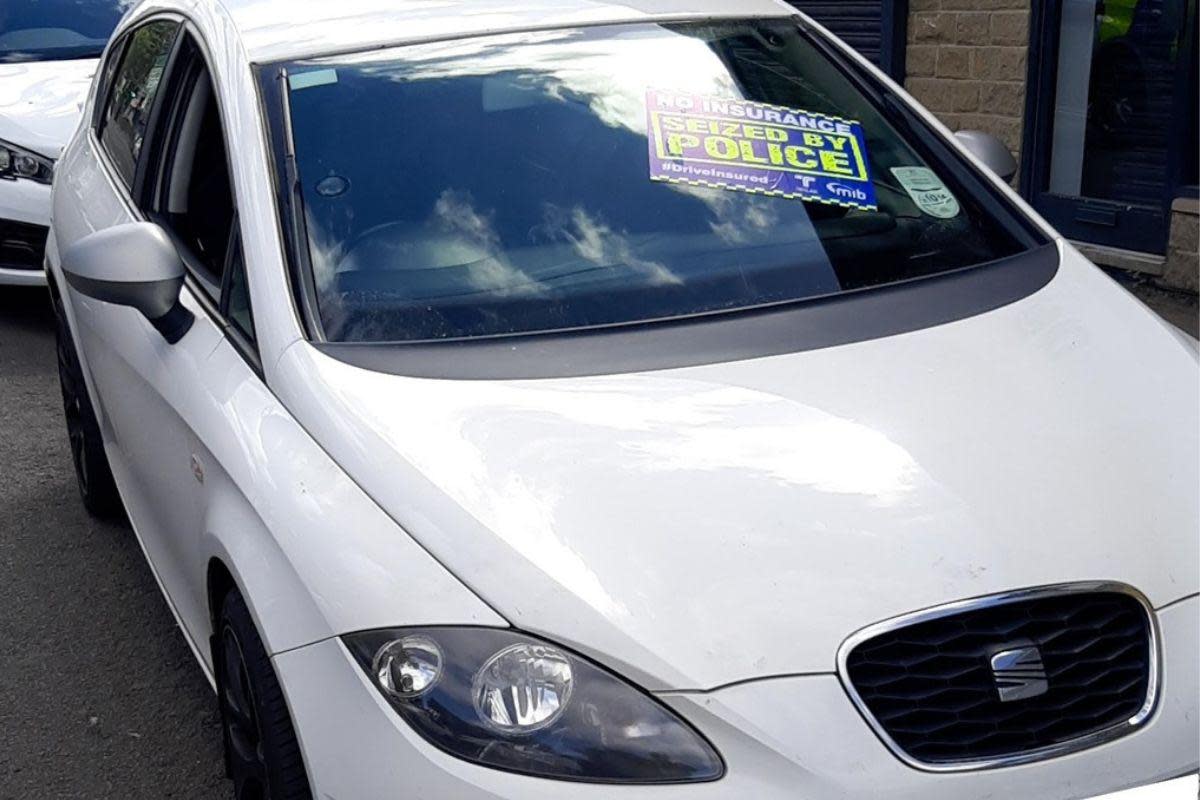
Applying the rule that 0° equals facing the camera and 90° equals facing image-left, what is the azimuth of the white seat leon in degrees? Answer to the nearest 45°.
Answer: approximately 315°

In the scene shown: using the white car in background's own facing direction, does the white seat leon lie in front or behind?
in front

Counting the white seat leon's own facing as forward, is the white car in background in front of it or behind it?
behind

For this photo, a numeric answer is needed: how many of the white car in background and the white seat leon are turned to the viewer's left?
0

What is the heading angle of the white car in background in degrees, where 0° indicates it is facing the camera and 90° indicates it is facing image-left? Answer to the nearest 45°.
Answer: approximately 0°
